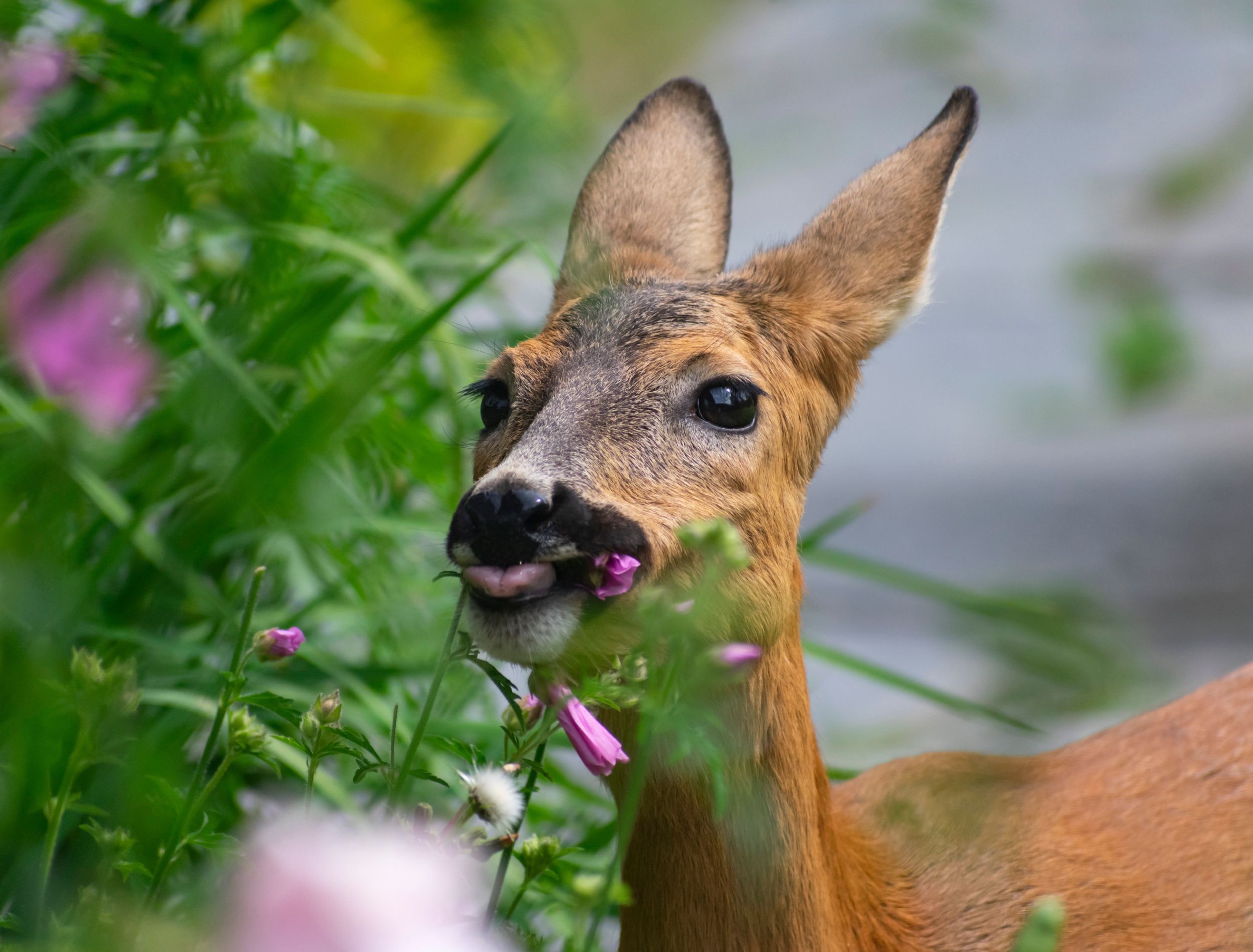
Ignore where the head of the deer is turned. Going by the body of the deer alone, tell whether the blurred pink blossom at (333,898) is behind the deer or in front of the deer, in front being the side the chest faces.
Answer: in front

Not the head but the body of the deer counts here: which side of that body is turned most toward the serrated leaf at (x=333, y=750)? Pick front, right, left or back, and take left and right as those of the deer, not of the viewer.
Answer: front

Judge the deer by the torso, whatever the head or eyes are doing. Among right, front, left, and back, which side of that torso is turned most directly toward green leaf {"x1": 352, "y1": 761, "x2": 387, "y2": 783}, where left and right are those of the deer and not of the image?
front

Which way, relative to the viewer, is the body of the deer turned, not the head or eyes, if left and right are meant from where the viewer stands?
facing the viewer and to the left of the viewer
